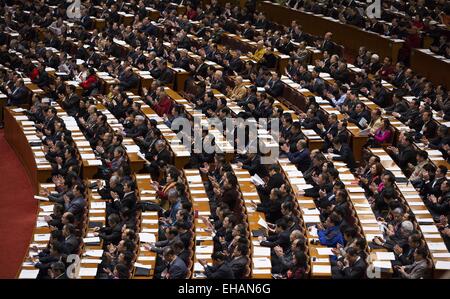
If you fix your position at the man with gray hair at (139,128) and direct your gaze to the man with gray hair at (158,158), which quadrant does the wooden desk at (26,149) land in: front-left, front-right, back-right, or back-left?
back-right

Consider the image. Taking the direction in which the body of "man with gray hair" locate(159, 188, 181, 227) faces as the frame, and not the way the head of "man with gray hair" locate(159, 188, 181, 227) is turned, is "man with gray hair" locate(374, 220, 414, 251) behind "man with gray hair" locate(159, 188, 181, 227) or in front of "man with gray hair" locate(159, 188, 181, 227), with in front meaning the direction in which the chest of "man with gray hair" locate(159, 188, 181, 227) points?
behind

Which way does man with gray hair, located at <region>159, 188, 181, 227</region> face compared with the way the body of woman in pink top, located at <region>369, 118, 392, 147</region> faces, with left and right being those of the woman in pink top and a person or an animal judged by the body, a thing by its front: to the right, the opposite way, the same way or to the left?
the same way

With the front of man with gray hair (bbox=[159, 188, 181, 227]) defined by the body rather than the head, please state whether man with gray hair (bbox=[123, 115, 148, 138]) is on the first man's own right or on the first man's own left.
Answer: on the first man's own right

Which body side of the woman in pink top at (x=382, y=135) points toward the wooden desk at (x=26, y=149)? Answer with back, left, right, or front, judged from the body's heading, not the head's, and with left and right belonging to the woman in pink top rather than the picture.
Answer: front

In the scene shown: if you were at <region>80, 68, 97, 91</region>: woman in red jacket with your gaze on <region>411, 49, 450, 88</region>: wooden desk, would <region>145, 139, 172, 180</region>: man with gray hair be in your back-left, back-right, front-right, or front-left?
front-right

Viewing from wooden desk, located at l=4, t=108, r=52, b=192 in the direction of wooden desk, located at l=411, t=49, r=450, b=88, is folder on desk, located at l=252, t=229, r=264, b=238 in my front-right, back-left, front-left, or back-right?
front-right

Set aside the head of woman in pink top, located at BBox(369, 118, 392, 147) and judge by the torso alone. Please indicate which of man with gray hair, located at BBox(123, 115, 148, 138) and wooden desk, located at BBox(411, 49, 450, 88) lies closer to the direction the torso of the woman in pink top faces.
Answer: the man with gray hair

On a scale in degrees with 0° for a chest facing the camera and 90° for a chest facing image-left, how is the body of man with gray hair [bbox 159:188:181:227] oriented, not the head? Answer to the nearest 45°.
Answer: approximately 90°

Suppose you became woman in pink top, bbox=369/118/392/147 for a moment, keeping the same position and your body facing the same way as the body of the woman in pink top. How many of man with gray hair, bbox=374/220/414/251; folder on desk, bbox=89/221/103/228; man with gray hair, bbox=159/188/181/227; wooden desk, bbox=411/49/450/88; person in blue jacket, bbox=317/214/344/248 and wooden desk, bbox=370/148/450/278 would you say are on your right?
1

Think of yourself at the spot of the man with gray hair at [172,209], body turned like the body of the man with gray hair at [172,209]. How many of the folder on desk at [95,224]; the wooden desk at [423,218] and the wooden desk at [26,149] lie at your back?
1

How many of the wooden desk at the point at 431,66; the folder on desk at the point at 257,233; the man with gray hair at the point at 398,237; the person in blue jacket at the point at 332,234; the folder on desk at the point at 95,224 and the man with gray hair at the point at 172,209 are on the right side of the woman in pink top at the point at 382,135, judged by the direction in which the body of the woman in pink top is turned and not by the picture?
1

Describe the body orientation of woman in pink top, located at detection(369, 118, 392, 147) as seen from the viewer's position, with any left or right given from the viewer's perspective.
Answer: facing to the left of the viewer
